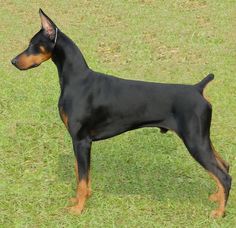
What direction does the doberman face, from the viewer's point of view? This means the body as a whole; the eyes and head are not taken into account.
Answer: to the viewer's left
